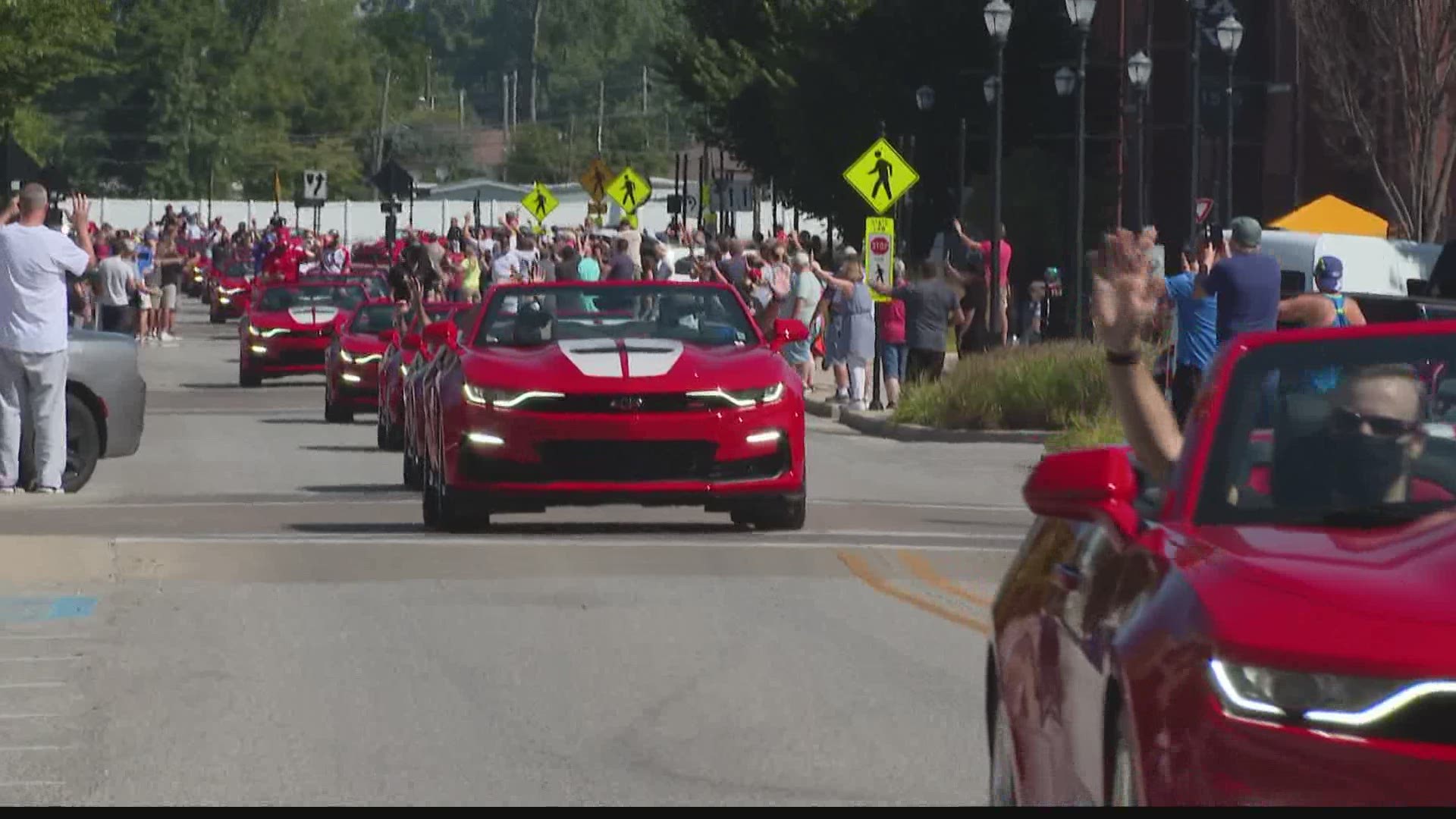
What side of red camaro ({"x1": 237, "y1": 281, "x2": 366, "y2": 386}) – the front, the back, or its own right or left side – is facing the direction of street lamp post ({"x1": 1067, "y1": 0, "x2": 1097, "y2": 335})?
left

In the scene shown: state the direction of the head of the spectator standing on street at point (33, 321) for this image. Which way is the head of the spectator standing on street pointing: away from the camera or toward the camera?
away from the camera

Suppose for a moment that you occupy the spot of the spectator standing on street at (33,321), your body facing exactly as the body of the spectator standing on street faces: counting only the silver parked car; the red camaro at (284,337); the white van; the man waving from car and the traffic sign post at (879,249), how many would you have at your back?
1

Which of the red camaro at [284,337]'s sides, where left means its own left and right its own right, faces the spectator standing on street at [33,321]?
front

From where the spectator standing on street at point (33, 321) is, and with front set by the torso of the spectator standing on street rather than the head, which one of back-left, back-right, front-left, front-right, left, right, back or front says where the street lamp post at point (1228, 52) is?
front-right

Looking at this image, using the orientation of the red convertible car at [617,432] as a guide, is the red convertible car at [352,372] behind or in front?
behind

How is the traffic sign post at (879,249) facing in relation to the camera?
toward the camera

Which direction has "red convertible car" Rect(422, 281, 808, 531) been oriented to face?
toward the camera

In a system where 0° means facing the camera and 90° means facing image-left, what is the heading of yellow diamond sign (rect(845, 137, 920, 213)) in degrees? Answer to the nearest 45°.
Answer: approximately 0°

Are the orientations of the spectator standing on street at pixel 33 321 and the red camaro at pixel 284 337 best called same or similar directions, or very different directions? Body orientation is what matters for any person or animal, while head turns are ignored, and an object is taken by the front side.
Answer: very different directions

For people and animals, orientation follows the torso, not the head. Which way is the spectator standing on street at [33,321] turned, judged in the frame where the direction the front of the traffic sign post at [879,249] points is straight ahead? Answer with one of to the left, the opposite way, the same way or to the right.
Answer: the opposite way

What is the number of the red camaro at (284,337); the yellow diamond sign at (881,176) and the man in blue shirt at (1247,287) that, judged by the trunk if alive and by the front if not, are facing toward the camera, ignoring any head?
2

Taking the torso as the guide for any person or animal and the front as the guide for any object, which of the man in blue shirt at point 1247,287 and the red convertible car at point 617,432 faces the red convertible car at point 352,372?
the man in blue shirt
